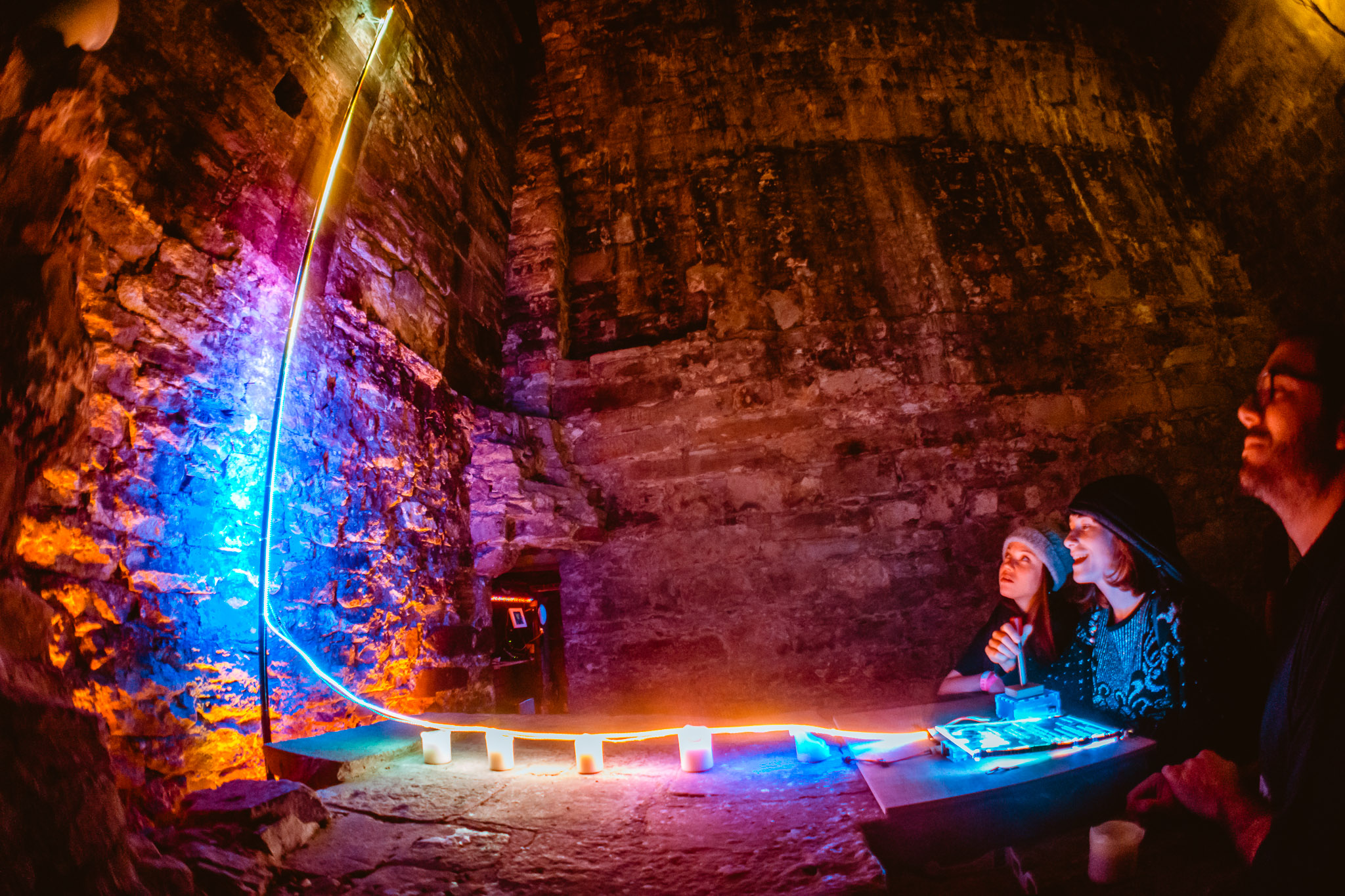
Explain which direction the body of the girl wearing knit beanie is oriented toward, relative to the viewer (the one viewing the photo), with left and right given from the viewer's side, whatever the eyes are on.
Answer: facing the viewer and to the left of the viewer

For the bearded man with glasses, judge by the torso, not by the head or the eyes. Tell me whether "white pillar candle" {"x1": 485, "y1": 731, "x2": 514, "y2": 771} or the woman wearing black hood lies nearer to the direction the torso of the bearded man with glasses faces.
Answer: the white pillar candle

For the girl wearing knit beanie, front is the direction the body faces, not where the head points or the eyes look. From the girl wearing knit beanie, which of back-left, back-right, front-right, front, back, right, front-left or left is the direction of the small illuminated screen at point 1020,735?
front-left

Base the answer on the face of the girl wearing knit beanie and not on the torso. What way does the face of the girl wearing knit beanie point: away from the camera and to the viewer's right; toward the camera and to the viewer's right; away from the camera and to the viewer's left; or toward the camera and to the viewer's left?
toward the camera and to the viewer's left

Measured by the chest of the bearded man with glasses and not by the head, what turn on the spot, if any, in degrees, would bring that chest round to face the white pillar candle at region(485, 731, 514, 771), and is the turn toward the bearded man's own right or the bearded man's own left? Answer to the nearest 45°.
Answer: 0° — they already face it

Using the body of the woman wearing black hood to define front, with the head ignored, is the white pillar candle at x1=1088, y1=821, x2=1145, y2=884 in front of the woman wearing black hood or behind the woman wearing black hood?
in front

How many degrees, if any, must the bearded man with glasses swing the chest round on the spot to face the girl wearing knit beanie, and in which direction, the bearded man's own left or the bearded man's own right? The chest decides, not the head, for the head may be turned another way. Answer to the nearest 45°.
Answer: approximately 45° to the bearded man's own right

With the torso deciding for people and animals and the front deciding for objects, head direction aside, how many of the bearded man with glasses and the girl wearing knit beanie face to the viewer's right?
0

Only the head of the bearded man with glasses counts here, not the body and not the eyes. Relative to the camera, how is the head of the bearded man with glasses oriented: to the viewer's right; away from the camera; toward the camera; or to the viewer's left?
to the viewer's left

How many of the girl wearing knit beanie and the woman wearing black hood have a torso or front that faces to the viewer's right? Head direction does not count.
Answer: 0

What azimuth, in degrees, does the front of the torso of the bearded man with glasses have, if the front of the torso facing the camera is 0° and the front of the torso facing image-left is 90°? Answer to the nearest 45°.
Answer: approximately 90°
